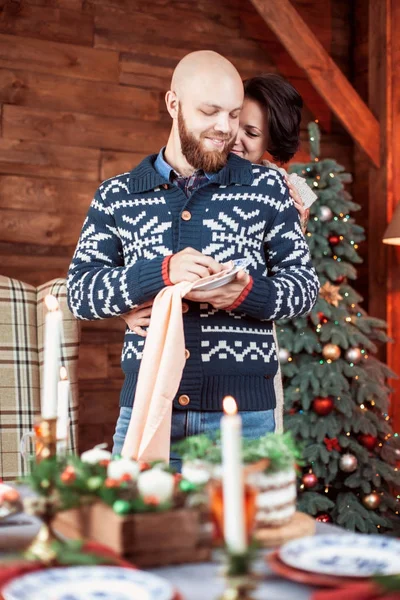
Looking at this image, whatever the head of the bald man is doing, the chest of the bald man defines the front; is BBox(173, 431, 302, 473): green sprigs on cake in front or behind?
in front

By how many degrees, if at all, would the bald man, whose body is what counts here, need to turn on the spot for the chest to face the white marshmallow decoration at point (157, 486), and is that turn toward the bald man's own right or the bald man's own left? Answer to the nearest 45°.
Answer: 0° — they already face it

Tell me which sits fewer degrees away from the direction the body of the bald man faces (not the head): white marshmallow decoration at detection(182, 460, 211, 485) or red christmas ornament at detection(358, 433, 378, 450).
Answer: the white marshmallow decoration

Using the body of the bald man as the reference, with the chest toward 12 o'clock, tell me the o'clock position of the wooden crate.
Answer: The wooden crate is roughly at 12 o'clock from the bald man.

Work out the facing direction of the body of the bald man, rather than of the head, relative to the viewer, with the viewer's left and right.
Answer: facing the viewer

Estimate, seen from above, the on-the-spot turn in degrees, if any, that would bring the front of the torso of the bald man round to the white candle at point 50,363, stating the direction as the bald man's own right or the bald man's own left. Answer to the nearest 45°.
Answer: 0° — they already face it

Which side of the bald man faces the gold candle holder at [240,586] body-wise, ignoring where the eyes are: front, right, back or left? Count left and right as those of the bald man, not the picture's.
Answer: front

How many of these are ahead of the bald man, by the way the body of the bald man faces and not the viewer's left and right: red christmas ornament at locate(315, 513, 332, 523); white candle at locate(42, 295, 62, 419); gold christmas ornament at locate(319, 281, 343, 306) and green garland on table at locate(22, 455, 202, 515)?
2

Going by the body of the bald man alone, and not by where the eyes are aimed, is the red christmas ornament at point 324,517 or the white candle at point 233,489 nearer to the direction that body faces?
the white candle

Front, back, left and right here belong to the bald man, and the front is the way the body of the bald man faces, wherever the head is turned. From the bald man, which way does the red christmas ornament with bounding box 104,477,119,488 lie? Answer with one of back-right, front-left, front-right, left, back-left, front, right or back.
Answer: front

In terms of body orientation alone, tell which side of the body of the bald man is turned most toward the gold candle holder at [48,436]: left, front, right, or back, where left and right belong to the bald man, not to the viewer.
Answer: front

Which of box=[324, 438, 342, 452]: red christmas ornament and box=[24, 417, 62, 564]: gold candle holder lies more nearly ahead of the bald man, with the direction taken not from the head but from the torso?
the gold candle holder
